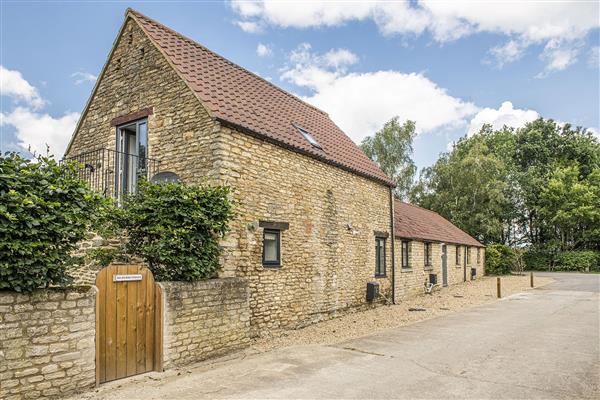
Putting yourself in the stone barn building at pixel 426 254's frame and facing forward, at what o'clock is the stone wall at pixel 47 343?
The stone wall is roughly at 2 o'clock from the stone barn building.

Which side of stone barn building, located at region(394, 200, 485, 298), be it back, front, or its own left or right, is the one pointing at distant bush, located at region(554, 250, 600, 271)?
left

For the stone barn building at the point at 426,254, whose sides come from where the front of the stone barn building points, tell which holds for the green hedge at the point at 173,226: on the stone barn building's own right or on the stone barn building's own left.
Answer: on the stone barn building's own right

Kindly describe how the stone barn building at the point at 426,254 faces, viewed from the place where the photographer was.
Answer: facing the viewer and to the right of the viewer

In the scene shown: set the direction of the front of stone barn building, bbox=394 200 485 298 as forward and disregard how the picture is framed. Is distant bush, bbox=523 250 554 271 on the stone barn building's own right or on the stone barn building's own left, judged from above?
on the stone barn building's own left

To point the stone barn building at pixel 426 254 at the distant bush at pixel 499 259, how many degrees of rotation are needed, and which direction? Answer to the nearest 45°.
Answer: approximately 135° to its left

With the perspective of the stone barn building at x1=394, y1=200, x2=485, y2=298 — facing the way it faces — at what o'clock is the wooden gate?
The wooden gate is roughly at 2 o'clock from the stone barn building.
